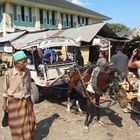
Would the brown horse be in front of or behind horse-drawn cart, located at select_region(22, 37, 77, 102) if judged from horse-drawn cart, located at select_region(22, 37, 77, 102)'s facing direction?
in front

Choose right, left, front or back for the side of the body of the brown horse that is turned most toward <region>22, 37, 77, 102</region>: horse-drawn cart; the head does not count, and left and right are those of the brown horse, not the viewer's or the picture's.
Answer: back

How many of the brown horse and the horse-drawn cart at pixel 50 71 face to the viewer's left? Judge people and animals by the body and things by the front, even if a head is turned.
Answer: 0

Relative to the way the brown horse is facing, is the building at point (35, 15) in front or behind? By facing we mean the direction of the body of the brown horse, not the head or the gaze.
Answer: behind

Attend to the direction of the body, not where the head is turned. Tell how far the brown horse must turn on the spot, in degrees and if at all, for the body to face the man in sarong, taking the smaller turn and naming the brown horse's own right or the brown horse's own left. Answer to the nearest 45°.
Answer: approximately 90° to the brown horse's own right

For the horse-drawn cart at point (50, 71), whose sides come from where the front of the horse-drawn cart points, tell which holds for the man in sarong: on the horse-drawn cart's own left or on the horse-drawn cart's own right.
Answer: on the horse-drawn cart's own right

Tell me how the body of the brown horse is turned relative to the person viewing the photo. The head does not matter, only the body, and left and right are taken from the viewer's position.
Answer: facing the viewer and to the right of the viewer

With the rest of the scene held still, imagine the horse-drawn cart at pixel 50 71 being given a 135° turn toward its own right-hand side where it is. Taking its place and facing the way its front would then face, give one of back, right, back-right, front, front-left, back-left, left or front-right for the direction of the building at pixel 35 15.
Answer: right
